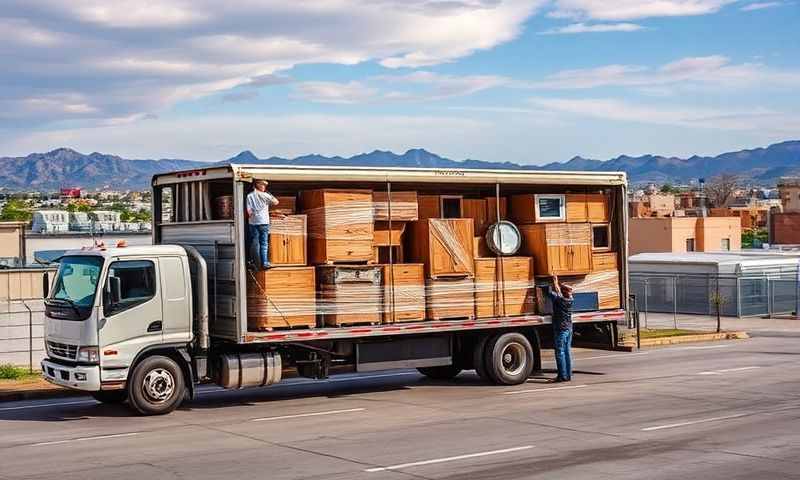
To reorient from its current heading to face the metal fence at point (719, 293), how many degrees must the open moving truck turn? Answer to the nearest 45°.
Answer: approximately 180°

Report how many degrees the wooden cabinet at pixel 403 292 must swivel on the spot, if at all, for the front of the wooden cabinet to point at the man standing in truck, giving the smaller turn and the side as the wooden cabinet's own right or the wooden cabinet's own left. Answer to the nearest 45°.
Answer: approximately 45° to the wooden cabinet's own right

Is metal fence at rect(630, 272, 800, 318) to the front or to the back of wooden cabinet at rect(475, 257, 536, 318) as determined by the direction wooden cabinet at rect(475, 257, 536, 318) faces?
to the back

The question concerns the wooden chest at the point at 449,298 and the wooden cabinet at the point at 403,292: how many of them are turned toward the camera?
2

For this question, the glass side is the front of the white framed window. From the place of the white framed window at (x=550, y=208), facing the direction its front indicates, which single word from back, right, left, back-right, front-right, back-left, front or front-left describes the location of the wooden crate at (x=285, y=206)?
front-right

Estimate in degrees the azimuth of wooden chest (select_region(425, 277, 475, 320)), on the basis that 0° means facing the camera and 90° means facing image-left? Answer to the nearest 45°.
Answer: approximately 0°
